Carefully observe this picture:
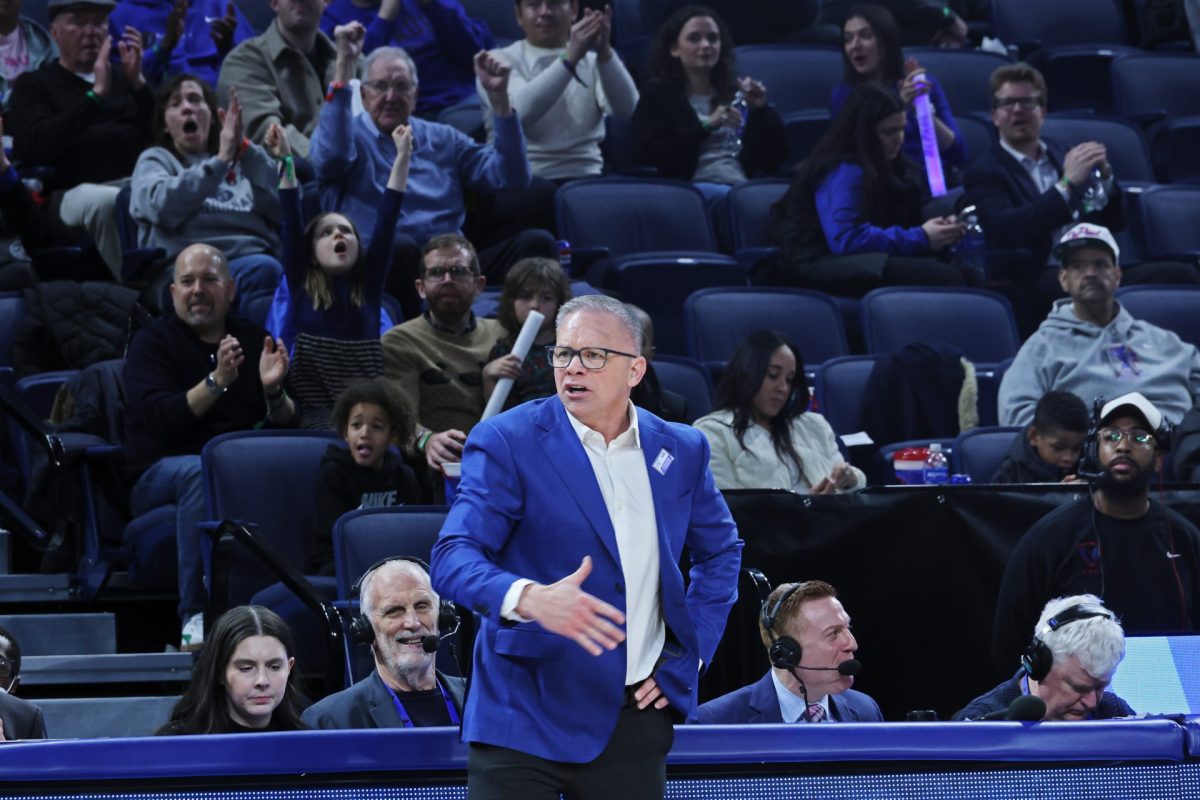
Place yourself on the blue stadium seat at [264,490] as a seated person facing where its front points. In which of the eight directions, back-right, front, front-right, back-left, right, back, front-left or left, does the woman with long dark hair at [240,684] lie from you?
front-right

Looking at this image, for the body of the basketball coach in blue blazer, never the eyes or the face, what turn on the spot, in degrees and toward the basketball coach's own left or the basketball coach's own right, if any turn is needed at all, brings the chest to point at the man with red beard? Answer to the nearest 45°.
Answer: approximately 135° to the basketball coach's own left

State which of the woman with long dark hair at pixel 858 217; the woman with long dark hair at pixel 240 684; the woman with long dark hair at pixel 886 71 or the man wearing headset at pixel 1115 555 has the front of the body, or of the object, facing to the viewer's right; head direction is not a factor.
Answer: the woman with long dark hair at pixel 858 217

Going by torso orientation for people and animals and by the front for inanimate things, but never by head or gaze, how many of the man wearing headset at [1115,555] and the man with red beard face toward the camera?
2

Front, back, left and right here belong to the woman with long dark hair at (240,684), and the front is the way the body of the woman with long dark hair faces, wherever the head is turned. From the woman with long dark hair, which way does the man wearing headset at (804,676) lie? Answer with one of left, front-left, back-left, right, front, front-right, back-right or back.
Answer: left
